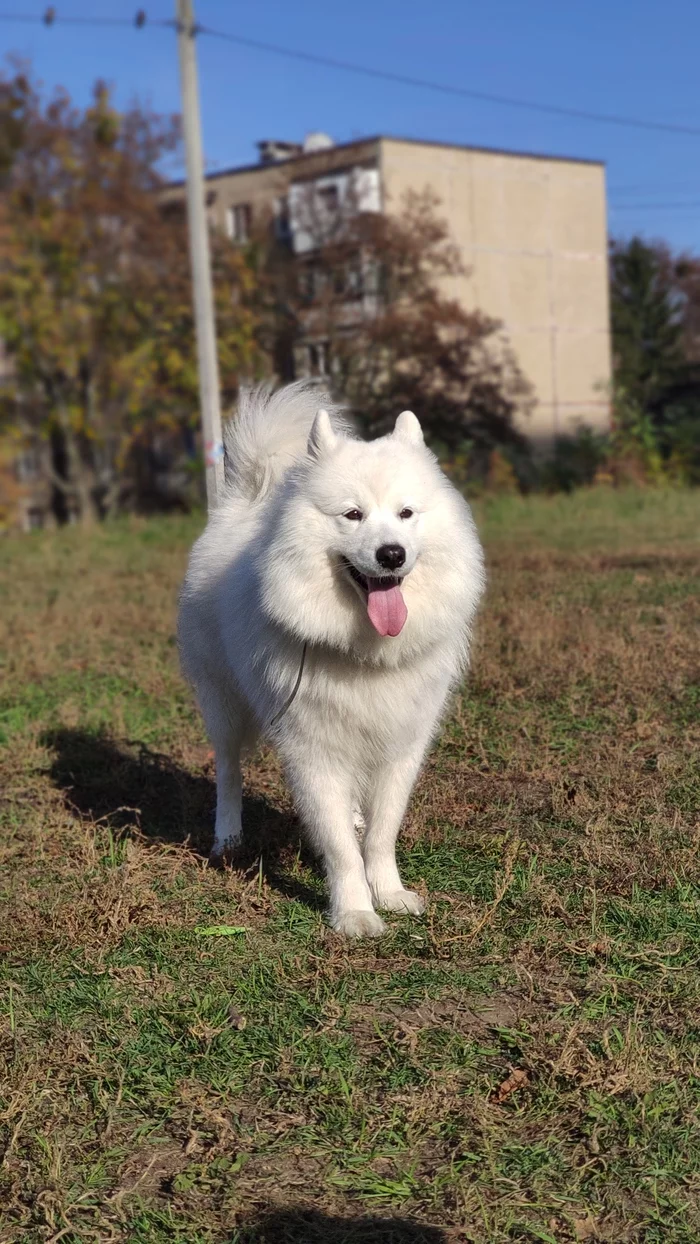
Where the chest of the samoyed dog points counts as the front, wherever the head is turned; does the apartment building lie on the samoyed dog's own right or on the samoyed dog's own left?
on the samoyed dog's own left

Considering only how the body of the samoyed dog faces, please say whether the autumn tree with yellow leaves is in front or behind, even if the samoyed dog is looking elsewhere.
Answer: behind

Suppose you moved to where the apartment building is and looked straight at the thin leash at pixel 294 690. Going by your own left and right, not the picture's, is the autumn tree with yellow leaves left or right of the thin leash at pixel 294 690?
right

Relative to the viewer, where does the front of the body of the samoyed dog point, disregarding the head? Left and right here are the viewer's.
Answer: facing the viewer and to the right of the viewer

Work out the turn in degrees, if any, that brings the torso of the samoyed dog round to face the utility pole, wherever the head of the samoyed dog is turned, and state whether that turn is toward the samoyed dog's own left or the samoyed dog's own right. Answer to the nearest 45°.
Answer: approximately 135° to the samoyed dog's own left

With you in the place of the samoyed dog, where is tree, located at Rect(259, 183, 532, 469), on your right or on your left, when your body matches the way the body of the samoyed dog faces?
on your left

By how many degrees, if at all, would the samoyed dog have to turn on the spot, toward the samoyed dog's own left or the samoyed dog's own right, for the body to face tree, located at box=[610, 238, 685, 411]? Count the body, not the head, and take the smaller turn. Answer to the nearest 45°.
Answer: approximately 135° to the samoyed dog's own left
